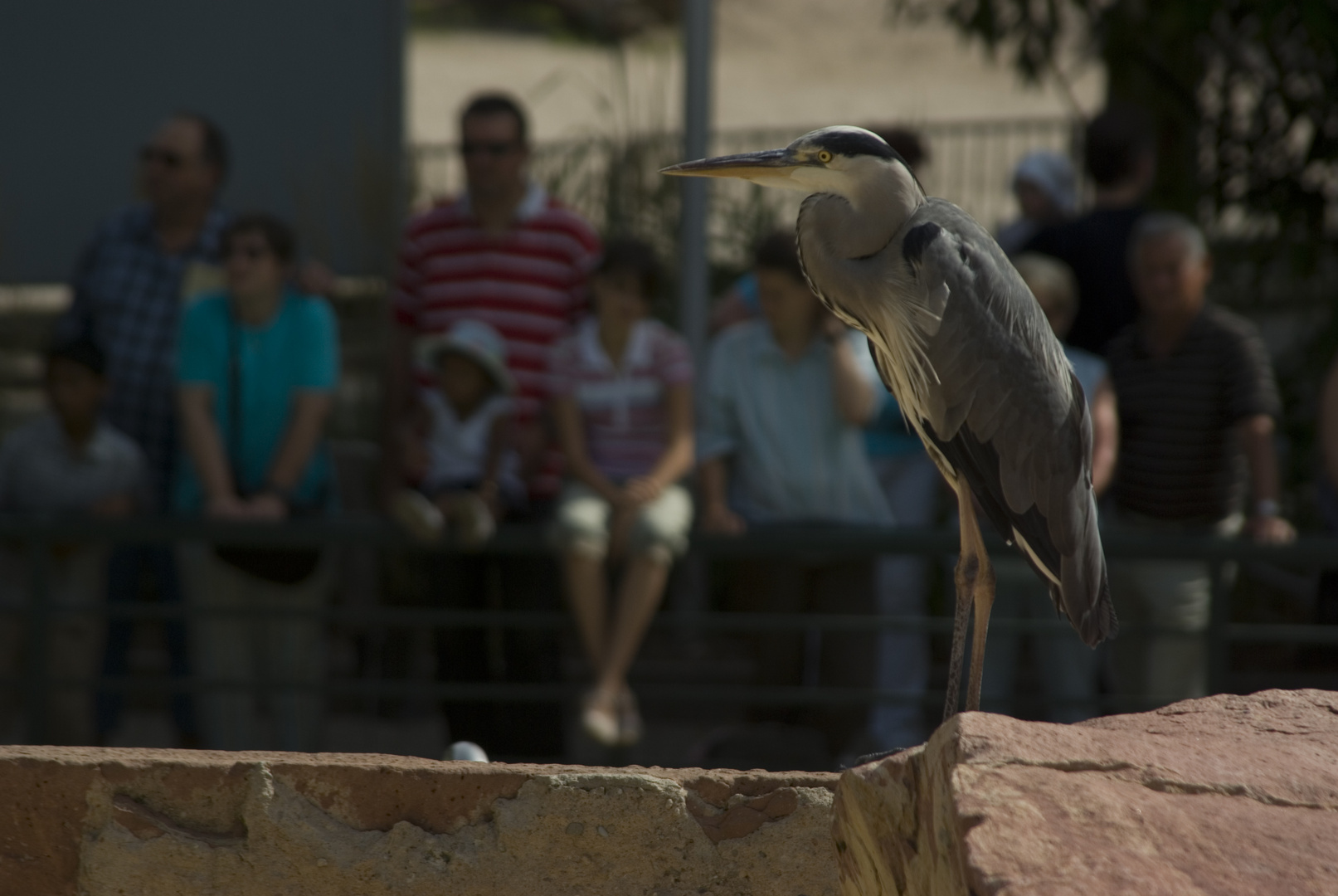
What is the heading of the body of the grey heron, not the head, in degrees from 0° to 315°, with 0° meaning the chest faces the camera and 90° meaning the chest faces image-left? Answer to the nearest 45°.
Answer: approximately 90°

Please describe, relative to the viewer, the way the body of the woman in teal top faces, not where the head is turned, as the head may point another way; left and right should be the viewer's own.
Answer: facing the viewer

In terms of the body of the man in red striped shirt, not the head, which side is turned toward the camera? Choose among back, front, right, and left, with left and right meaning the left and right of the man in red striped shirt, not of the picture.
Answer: front

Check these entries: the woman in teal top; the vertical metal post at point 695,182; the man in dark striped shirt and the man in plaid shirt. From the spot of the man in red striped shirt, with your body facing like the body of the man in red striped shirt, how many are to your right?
2

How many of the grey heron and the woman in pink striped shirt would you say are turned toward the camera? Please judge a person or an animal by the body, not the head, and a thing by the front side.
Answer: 1

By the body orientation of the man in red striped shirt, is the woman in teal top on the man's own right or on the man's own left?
on the man's own right

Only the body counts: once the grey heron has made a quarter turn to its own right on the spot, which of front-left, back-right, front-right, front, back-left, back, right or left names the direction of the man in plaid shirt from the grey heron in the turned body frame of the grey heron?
front-left

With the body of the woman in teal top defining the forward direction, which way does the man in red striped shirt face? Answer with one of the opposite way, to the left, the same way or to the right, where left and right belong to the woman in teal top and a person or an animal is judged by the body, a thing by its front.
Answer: the same way

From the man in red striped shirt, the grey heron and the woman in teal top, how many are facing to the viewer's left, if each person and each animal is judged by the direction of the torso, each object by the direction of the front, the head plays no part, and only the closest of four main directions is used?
1

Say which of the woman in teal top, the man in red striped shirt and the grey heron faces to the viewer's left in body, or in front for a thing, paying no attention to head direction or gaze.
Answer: the grey heron

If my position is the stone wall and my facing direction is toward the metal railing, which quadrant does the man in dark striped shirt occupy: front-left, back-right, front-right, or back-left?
front-right

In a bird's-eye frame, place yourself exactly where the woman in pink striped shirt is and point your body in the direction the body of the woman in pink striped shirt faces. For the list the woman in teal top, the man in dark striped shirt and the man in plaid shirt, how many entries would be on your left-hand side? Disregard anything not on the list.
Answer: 1

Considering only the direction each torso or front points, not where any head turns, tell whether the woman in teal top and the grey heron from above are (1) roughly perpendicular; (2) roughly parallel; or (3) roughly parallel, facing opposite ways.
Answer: roughly perpendicular

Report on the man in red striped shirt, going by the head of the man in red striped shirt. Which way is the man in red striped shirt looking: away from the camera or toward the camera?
toward the camera

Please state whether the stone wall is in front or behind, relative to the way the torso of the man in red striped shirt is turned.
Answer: in front
